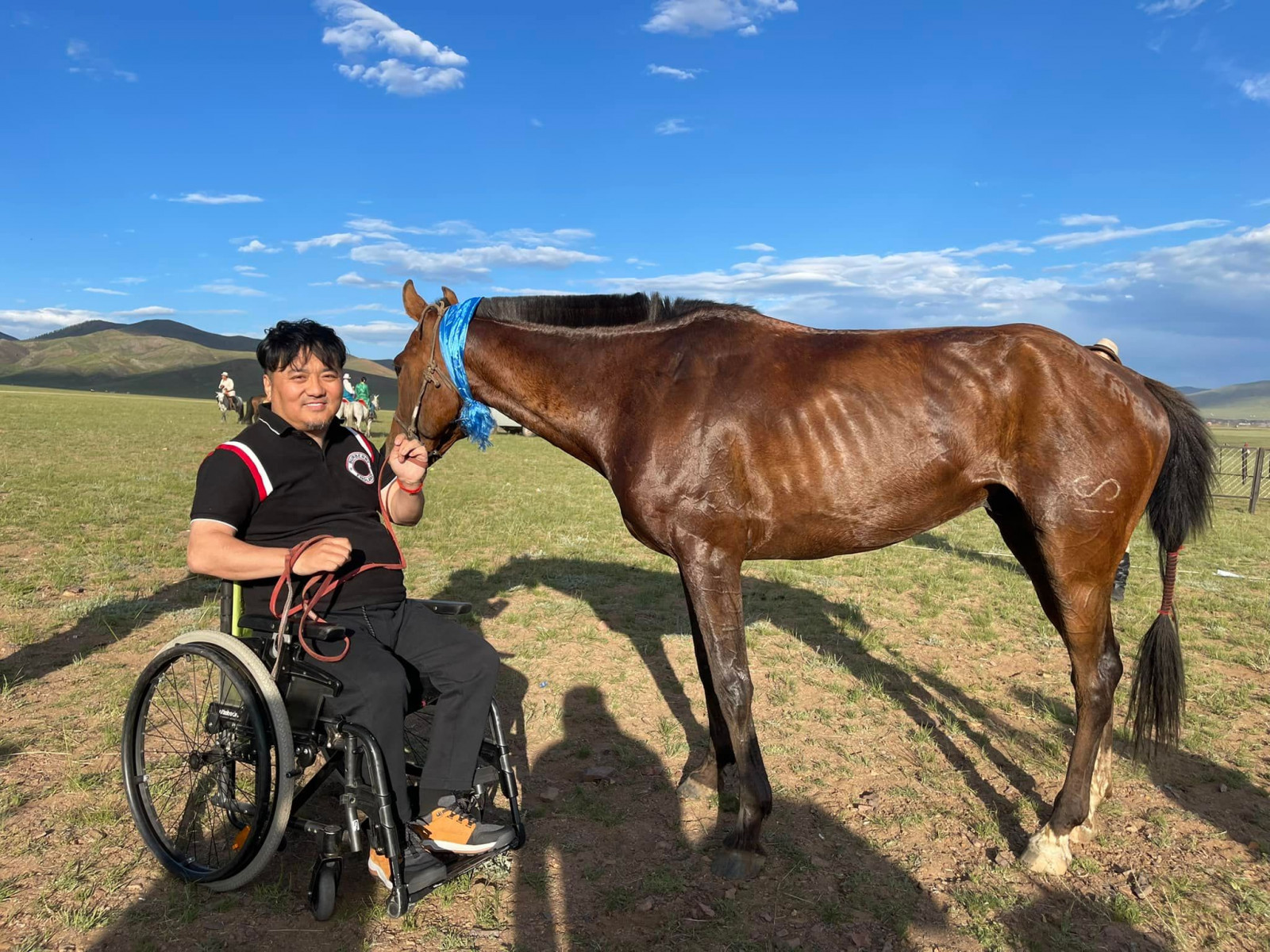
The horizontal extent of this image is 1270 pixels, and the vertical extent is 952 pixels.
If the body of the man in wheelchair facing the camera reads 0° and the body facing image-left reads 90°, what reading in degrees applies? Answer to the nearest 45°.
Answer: approximately 315°

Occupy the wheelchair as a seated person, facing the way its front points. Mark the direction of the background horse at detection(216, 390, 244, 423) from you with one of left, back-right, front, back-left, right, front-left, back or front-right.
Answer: back-left

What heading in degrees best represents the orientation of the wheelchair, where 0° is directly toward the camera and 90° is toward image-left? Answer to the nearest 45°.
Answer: approximately 315°

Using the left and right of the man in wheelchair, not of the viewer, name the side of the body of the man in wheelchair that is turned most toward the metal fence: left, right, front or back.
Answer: left

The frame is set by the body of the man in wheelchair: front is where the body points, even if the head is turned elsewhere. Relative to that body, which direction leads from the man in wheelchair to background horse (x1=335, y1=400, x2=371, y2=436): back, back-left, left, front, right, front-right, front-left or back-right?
back-left

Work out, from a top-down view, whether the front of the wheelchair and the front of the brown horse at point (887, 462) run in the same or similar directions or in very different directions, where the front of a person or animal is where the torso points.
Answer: very different directions

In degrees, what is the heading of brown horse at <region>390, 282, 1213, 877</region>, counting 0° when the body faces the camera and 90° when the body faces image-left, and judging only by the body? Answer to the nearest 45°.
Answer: approximately 90°

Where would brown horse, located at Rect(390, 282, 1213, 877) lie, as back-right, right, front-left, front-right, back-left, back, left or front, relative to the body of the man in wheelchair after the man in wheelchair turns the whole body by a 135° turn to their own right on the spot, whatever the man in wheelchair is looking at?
back

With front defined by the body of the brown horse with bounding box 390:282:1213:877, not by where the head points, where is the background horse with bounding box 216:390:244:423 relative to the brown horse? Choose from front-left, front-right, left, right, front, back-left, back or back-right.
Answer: front-right

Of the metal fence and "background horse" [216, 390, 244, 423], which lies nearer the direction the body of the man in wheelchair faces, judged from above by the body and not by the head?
the metal fence

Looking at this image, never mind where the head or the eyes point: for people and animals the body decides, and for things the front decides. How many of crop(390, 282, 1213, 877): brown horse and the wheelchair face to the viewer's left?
1

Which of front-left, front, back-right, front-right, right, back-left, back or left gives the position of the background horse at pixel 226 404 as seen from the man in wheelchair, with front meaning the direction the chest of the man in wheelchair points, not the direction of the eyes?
back-left
